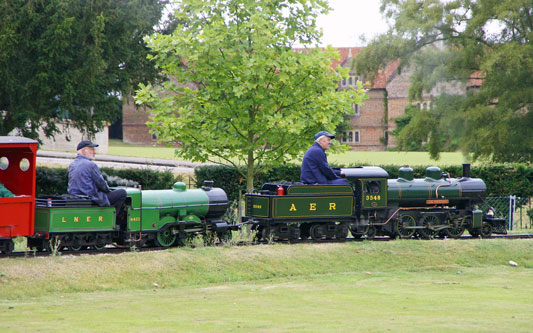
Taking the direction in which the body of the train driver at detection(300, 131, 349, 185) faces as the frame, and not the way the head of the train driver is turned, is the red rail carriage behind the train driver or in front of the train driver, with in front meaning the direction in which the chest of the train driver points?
behind

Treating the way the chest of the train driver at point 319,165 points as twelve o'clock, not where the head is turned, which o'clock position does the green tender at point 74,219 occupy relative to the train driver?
The green tender is roughly at 5 o'clock from the train driver.

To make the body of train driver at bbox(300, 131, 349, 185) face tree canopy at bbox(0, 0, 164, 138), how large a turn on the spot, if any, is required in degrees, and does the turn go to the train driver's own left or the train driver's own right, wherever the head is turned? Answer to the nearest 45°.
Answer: approximately 135° to the train driver's own left

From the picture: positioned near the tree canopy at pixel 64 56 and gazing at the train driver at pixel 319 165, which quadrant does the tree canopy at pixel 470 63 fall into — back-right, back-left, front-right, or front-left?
front-left

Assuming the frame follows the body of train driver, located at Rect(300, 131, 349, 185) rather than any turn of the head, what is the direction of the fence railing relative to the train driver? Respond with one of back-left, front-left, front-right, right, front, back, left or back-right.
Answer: front-left

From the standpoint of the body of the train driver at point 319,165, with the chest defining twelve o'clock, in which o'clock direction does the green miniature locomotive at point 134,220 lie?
The green miniature locomotive is roughly at 5 o'clock from the train driver.

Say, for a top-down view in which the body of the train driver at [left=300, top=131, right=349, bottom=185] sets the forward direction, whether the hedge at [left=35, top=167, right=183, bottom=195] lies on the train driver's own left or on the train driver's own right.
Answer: on the train driver's own left

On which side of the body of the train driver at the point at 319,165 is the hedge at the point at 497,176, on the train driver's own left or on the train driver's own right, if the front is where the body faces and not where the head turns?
on the train driver's own left

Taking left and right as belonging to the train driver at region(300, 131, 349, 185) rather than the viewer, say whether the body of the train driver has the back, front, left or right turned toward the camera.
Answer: right

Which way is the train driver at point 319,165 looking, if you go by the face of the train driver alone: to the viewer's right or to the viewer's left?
to the viewer's right

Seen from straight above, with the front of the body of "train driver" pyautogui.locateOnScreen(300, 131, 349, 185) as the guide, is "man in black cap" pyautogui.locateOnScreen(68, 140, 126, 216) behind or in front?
behind
